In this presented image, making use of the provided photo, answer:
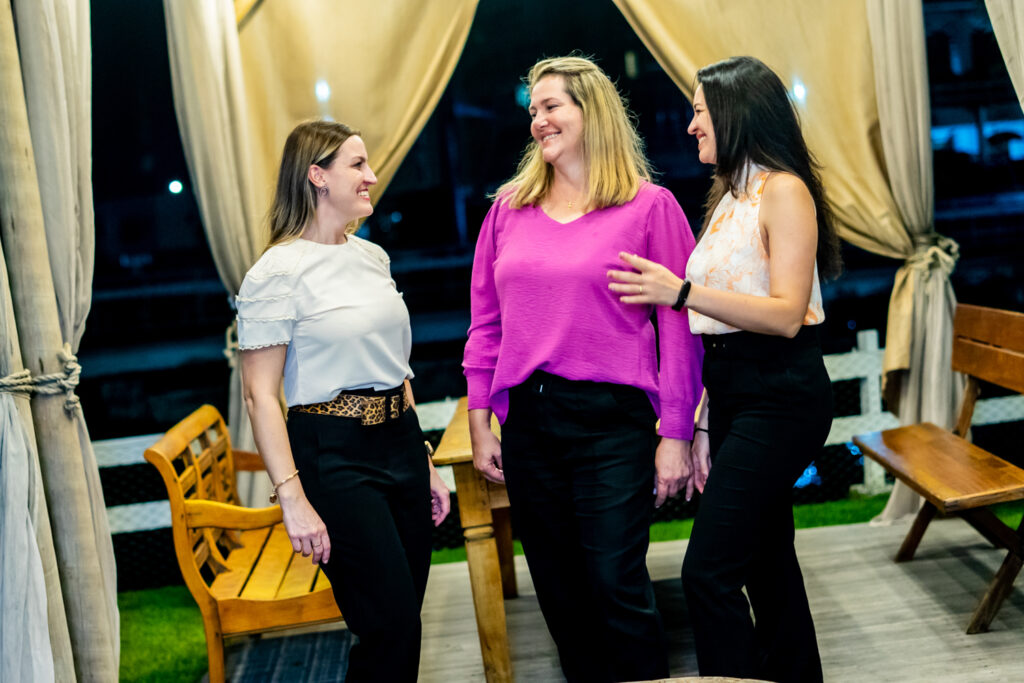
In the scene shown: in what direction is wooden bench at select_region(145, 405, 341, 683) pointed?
to the viewer's right

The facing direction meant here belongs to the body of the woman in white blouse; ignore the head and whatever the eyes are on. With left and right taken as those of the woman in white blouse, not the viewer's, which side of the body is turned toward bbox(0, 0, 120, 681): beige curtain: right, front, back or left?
back

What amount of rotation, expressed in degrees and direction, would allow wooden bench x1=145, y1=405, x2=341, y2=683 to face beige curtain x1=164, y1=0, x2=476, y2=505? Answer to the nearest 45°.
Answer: approximately 90° to its left

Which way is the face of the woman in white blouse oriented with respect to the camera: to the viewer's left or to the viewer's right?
to the viewer's right

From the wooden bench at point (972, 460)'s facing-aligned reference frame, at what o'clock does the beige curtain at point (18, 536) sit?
The beige curtain is roughly at 12 o'clock from the wooden bench.

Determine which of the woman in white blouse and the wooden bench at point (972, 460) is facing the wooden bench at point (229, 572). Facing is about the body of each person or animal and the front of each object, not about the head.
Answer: the wooden bench at point (972, 460)

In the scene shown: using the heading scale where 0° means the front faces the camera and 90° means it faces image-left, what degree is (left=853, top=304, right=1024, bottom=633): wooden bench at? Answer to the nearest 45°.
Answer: approximately 45°

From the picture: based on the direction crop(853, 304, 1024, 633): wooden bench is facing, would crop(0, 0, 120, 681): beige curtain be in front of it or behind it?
in front

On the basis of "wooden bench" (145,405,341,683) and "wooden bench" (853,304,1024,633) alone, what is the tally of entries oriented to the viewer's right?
1

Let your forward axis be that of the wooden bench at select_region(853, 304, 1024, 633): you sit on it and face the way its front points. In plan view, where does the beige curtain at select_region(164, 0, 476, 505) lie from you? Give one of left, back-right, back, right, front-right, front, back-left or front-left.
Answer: front-right
